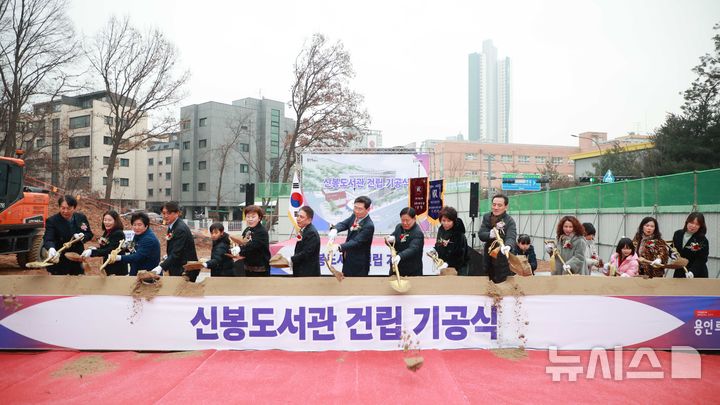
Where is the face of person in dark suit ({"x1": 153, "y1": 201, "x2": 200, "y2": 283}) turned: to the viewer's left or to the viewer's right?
to the viewer's left

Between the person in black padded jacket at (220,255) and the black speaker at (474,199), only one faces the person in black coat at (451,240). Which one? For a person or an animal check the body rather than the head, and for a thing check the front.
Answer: the black speaker

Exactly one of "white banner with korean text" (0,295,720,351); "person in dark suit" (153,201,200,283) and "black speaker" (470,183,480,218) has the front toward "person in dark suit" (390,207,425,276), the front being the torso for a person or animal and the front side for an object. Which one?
the black speaker

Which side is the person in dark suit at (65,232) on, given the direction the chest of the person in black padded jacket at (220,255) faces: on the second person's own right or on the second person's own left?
on the second person's own right

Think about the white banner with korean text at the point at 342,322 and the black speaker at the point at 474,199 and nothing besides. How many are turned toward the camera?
2

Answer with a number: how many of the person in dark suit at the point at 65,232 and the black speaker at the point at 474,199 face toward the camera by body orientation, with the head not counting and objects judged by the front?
2
